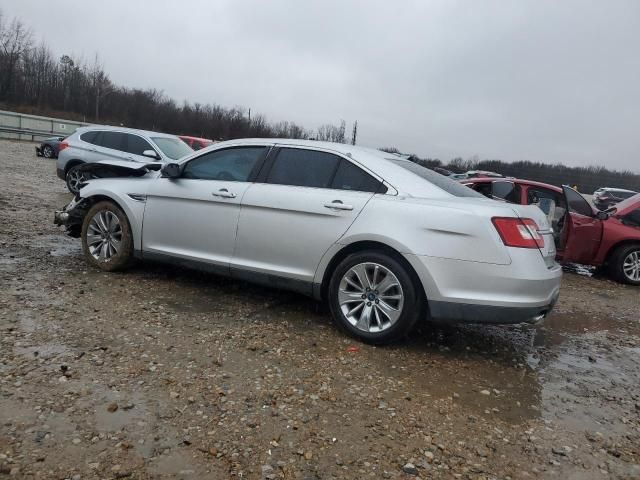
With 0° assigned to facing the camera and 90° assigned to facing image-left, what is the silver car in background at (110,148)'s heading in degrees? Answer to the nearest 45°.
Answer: approximately 315°

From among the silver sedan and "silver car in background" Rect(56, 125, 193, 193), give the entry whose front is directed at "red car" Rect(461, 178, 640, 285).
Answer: the silver car in background

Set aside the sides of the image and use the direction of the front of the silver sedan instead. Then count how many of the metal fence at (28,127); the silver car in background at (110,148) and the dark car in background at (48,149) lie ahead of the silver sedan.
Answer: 3

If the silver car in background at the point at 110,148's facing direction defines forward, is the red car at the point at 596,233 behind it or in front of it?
in front

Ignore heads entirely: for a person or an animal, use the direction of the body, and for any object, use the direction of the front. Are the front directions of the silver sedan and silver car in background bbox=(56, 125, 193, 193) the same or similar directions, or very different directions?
very different directions

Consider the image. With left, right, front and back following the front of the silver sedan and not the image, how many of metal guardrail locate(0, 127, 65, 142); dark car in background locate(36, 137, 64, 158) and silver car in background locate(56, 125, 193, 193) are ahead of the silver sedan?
3

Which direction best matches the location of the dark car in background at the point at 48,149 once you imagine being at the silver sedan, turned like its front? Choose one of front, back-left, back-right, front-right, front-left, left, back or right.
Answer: front

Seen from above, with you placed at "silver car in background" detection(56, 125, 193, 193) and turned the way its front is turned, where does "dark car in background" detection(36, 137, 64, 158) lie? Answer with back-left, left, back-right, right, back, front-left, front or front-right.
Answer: back-left

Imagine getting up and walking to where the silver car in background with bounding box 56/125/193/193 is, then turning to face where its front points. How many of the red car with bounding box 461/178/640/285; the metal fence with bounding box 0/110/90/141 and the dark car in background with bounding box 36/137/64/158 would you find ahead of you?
1

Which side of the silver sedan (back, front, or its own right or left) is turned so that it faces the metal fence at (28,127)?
front

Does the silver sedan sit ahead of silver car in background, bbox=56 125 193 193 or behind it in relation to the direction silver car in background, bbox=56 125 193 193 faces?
ahead

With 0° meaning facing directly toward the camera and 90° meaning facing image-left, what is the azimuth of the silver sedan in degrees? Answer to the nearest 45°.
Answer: approximately 135°

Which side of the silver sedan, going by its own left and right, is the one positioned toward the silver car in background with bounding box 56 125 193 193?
front
